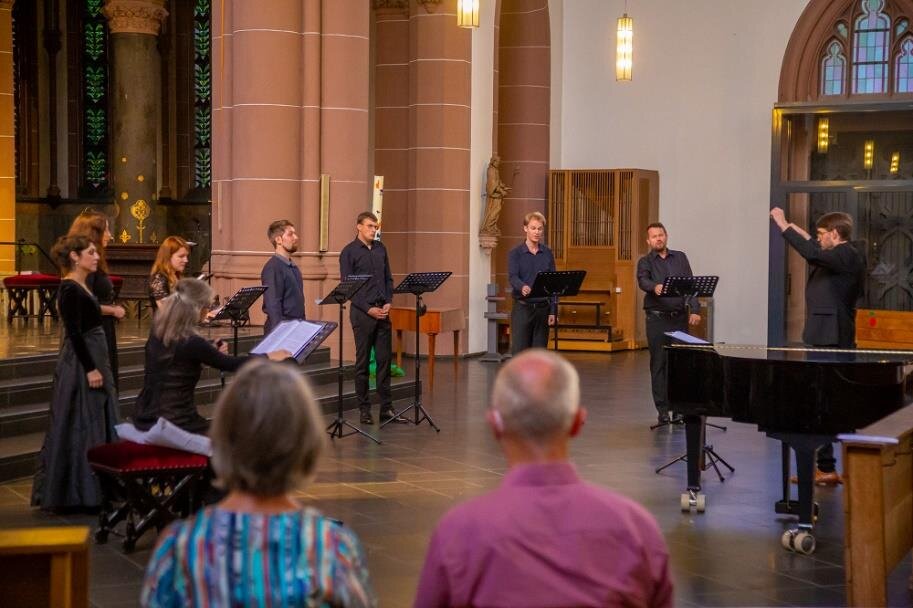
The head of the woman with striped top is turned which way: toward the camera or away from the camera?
away from the camera

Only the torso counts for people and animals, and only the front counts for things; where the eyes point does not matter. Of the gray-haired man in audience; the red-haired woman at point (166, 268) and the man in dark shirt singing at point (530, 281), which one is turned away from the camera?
the gray-haired man in audience

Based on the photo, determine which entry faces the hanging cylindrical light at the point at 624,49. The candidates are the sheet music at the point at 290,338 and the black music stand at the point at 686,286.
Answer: the black music stand

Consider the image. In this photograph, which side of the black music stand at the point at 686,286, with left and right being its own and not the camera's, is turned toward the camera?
back

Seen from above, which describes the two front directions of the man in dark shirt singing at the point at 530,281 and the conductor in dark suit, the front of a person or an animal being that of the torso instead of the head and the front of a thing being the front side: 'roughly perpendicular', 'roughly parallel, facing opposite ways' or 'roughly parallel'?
roughly perpendicular

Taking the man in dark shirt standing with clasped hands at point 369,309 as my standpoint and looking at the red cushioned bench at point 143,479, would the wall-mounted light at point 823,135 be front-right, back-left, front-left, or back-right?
back-left

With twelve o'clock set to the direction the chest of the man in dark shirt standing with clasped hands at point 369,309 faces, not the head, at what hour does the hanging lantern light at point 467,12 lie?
The hanging lantern light is roughly at 8 o'clock from the man in dark shirt standing with clasped hands.

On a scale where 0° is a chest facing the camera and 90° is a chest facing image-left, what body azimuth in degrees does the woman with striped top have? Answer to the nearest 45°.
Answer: approximately 180°

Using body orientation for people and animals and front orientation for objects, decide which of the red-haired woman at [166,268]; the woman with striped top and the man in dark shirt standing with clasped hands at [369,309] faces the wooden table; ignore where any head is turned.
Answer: the woman with striped top

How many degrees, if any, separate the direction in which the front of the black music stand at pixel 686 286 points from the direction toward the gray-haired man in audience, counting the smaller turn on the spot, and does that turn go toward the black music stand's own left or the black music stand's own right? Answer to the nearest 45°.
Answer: approximately 180°

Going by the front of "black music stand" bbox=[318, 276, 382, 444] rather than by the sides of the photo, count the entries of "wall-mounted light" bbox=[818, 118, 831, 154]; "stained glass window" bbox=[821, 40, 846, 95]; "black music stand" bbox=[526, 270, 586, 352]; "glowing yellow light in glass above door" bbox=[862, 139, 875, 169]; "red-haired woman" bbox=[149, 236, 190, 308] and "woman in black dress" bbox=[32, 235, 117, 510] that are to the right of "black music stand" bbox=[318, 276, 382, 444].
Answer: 4

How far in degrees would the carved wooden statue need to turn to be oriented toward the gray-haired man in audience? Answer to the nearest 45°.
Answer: approximately 45° to its right

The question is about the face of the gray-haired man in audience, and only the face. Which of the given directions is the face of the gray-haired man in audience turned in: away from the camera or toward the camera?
away from the camera

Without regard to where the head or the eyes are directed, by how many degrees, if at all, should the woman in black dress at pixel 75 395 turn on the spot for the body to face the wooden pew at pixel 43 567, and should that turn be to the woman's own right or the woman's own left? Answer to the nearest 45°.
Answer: approximately 90° to the woman's own right
